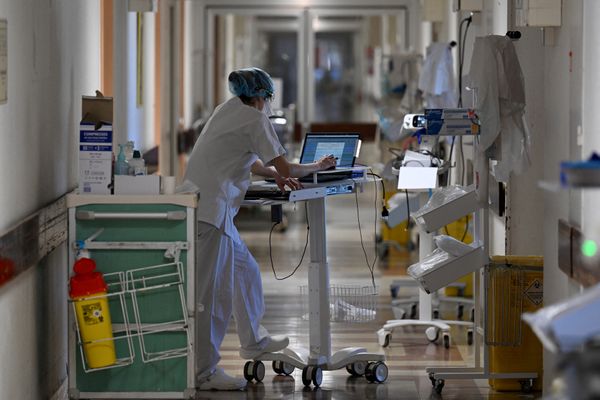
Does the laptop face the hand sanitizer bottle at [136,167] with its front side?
yes

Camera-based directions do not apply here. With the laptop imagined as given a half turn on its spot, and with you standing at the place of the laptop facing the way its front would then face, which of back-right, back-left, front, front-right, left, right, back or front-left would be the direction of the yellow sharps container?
back

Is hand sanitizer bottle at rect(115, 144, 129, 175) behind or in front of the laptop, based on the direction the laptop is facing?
in front

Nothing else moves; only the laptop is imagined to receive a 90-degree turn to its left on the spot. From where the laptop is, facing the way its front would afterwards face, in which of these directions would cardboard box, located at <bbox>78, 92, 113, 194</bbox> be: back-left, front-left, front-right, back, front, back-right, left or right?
right

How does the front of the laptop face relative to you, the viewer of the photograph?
facing the viewer and to the left of the viewer

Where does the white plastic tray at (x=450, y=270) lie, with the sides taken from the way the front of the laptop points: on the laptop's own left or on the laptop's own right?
on the laptop's own left

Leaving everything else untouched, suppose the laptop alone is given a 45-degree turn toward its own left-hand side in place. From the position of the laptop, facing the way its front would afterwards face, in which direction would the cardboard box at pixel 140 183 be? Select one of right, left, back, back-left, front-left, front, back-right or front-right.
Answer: front-right

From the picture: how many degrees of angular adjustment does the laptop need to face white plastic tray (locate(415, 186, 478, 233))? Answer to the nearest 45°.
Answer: approximately 90° to its left
